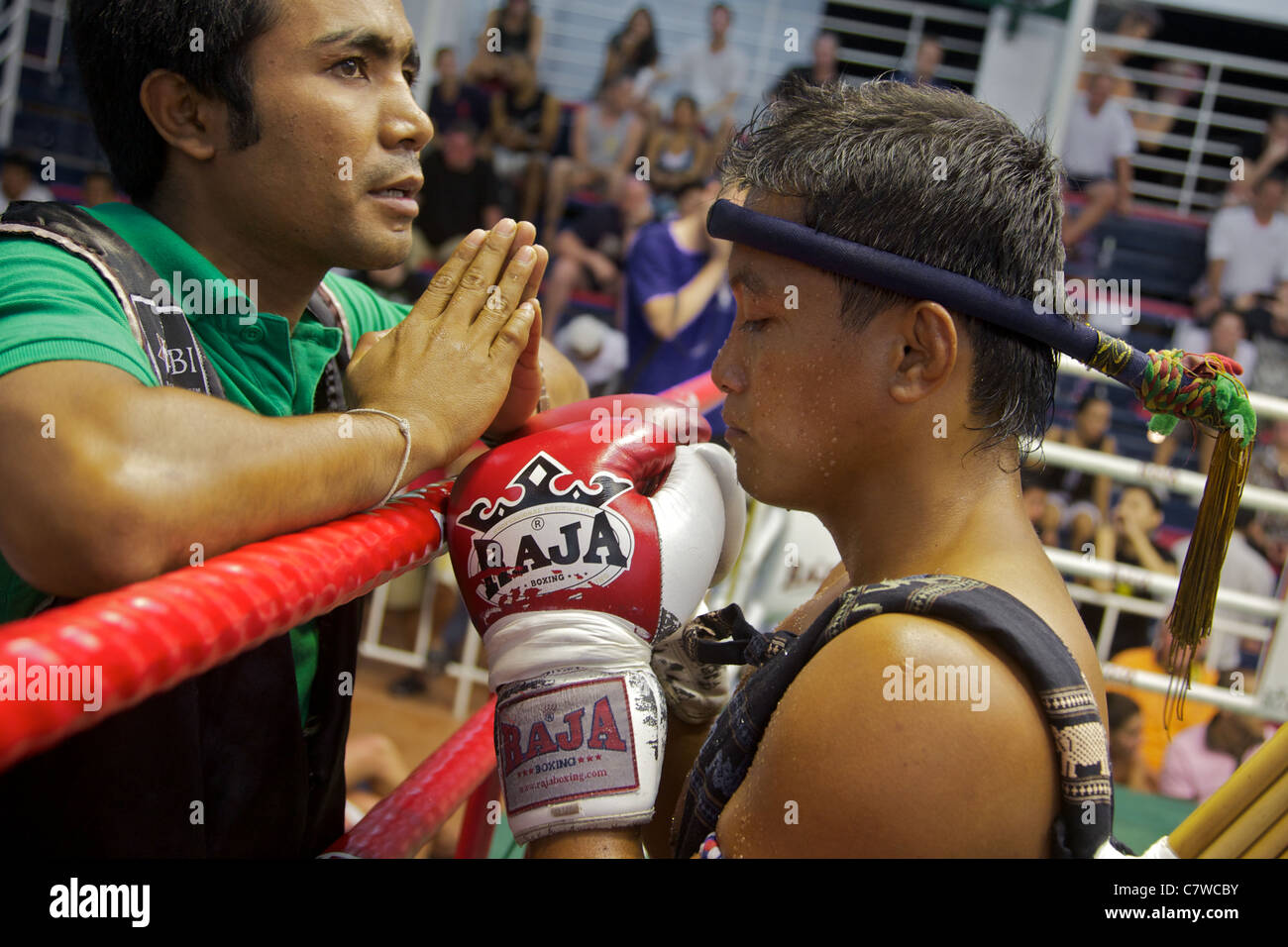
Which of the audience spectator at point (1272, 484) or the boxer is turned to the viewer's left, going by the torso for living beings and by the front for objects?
the boxer

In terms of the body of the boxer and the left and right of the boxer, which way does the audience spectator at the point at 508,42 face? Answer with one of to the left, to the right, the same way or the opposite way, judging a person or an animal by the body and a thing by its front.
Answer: to the left

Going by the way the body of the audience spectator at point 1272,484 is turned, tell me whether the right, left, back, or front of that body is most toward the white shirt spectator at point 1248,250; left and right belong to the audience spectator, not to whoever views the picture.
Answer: back

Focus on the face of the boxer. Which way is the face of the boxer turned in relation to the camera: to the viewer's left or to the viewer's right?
to the viewer's left

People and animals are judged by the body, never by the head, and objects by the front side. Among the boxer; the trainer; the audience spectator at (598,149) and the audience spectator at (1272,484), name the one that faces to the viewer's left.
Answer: the boxer

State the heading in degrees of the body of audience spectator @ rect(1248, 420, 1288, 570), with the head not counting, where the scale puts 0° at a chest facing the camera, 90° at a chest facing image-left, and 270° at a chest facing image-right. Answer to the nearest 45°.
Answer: approximately 0°

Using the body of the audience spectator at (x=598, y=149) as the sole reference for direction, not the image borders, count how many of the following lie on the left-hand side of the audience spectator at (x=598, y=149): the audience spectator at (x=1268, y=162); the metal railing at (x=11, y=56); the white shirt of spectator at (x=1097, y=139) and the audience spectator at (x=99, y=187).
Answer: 2

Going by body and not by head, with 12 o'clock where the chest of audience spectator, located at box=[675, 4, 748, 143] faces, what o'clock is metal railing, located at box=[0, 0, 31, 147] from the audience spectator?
The metal railing is roughly at 3 o'clock from the audience spectator.
